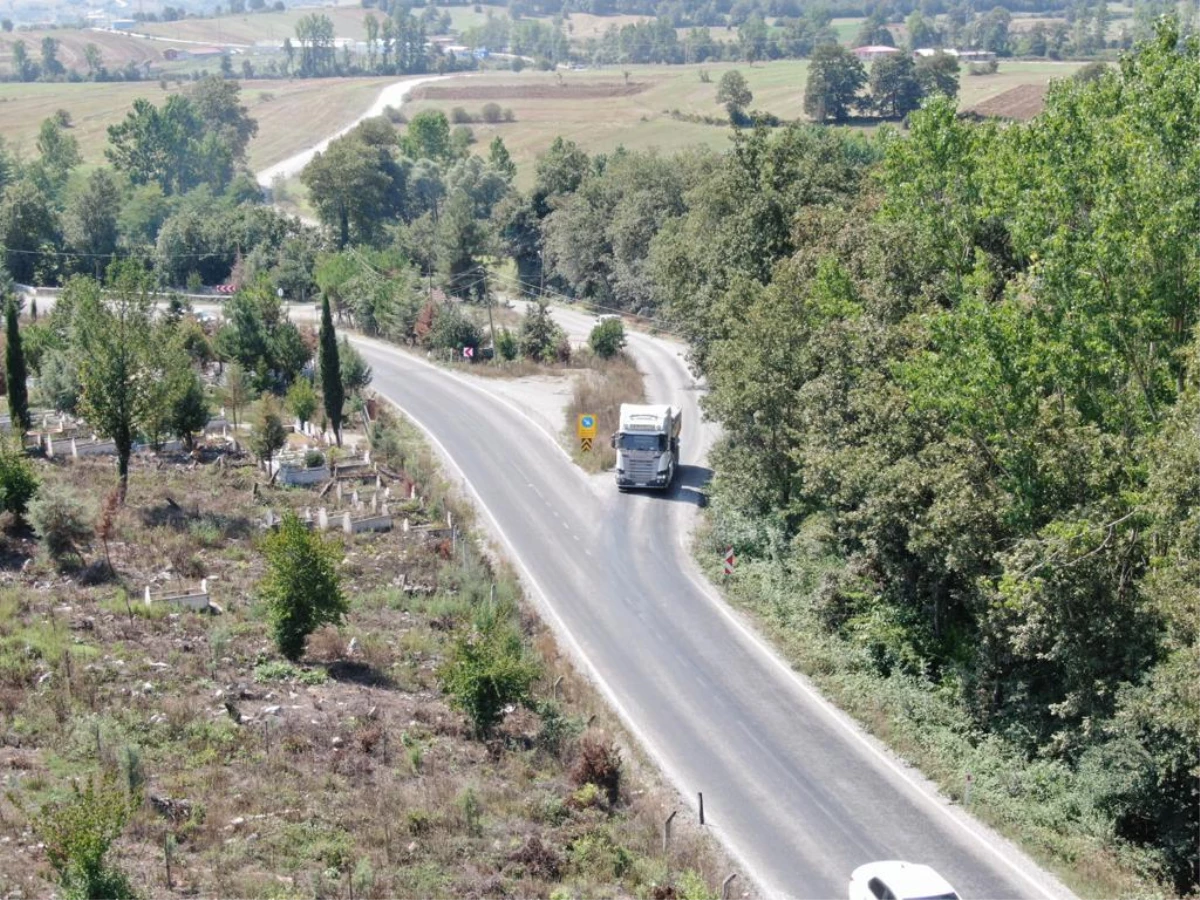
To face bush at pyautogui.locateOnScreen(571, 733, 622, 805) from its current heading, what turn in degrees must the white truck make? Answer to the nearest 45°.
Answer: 0° — it already faces it

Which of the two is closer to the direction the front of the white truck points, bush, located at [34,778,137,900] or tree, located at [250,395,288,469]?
the bush

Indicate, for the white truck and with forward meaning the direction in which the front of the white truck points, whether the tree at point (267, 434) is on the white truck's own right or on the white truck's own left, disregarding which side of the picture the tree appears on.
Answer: on the white truck's own right

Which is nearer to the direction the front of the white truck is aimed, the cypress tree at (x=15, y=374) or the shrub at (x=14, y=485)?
the shrub

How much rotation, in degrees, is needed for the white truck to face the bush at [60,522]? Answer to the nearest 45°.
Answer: approximately 45° to its right

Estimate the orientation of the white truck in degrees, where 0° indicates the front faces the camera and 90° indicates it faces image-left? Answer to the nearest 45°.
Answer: approximately 0°

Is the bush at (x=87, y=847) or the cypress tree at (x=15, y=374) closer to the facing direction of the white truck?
the bush

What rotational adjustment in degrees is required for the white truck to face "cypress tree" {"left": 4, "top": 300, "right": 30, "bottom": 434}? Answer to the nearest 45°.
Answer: approximately 90° to its right

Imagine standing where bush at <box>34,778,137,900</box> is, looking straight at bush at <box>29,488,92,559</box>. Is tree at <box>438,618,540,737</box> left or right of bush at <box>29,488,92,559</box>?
right

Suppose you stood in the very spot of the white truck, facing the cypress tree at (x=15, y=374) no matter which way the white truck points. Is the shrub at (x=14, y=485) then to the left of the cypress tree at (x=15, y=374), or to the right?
left

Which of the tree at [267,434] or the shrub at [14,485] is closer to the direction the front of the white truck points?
the shrub
